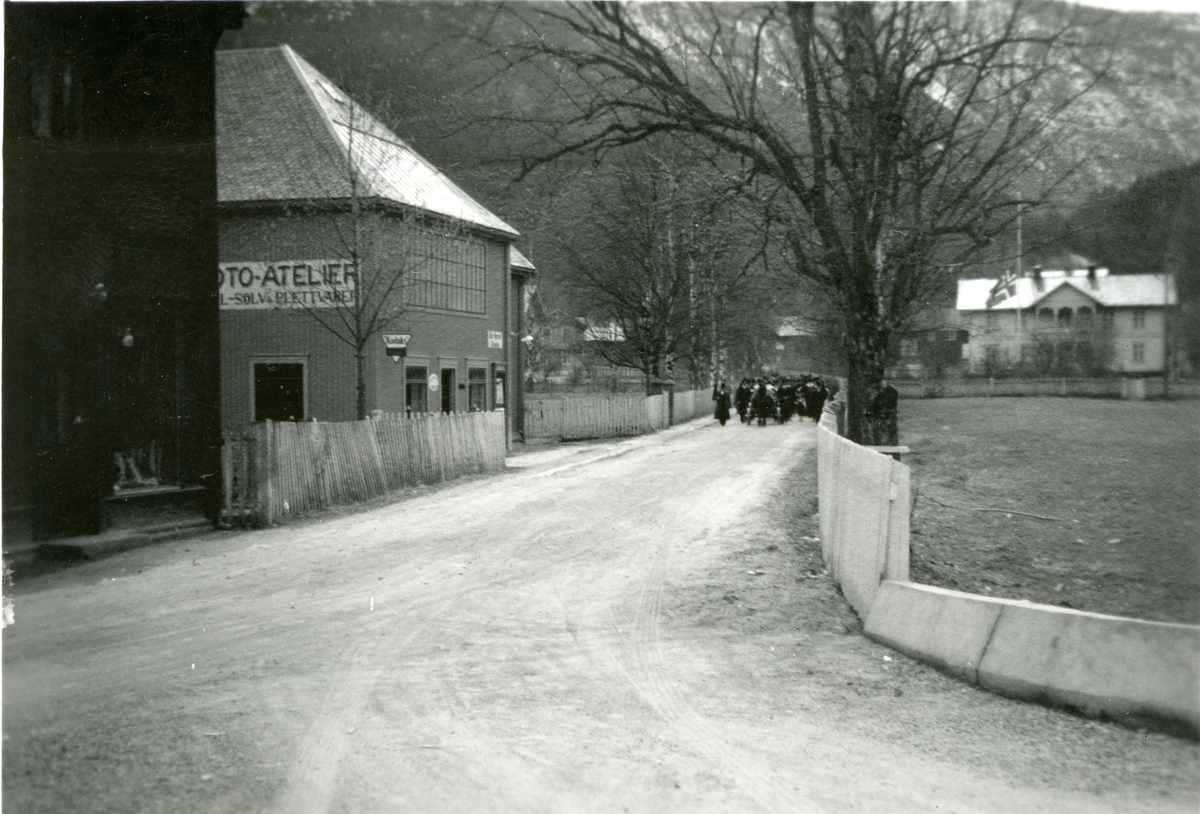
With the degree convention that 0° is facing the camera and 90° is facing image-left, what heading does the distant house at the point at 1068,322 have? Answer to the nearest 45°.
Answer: approximately 0°

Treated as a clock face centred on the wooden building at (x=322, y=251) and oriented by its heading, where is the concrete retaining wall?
The concrete retaining wall is roughly at 1 o'clock from the wooden building.

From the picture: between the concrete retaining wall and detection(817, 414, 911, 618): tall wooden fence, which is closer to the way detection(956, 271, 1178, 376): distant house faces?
the concrete retaining wall

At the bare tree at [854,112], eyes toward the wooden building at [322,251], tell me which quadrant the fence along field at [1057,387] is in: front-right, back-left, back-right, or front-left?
back-right

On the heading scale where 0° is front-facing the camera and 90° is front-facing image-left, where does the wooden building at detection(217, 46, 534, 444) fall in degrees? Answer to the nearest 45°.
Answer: approximately 315°

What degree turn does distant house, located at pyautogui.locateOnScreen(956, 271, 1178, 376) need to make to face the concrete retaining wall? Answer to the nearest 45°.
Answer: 0° — it already faces it

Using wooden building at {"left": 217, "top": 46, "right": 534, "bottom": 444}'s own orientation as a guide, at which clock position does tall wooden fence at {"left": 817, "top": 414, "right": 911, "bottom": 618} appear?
The tall wooden fence is roughly at 1 o'clock from the wooden building.

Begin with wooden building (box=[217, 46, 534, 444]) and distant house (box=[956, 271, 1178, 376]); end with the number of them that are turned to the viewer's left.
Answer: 0

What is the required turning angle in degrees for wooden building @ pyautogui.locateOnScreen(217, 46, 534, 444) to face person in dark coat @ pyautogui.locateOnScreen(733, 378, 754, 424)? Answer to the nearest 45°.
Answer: approximately 90° to its left

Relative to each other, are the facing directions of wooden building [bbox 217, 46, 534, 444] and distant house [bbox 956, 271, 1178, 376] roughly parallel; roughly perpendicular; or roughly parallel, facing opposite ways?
roughly perpendicular

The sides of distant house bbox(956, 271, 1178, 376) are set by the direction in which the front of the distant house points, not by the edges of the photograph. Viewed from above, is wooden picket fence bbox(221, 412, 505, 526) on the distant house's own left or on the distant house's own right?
on the distant house's own right

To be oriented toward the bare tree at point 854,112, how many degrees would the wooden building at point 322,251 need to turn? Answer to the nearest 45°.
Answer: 0° — it already faces it

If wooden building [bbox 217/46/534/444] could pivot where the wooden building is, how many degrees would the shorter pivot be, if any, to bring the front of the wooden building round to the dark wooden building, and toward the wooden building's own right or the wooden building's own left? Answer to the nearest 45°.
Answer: approximately 45° to the wooden building's own right
